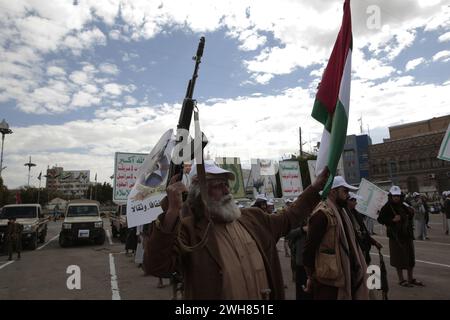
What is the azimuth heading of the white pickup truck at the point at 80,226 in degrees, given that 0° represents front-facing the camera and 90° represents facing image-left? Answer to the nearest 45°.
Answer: approximately 0°

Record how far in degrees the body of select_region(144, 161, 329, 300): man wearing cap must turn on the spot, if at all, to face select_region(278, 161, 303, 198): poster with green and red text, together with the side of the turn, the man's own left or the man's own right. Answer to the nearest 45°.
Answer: approximately 135° to the man's own left

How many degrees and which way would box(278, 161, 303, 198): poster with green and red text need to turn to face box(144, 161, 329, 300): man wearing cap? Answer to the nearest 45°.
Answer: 0° — it already faces them

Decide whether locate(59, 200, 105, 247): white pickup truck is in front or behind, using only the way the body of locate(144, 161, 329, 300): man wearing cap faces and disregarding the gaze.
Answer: behind
